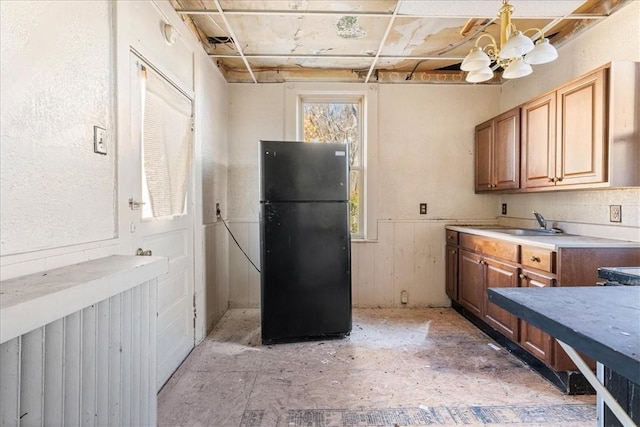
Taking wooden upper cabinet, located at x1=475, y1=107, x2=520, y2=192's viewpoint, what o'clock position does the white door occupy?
The white door is roughly at 12 o'clock from the wooden upper cabinet.

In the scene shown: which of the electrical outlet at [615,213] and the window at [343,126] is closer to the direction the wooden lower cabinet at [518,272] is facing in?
the window

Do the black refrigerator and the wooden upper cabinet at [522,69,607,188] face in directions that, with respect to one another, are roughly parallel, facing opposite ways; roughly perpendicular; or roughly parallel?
roughly perpendicular

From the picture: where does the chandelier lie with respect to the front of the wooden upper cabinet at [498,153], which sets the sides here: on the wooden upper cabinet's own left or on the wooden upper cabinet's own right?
on the wooden upper cabinet's own left

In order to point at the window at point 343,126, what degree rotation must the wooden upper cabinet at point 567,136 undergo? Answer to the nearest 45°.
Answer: approximately 45° to its right

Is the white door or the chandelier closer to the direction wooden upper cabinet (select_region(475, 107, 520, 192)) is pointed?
the white door

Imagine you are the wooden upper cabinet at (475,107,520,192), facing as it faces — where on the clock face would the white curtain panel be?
The white curtain panel is roughly at 12 o'clock from the wooden upper cabinet.

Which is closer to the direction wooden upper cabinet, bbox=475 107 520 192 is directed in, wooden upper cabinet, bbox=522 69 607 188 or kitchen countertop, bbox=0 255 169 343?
the kitchen countertop

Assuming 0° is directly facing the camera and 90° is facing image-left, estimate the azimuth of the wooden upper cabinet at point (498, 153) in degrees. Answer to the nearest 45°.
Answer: approximately 45°
